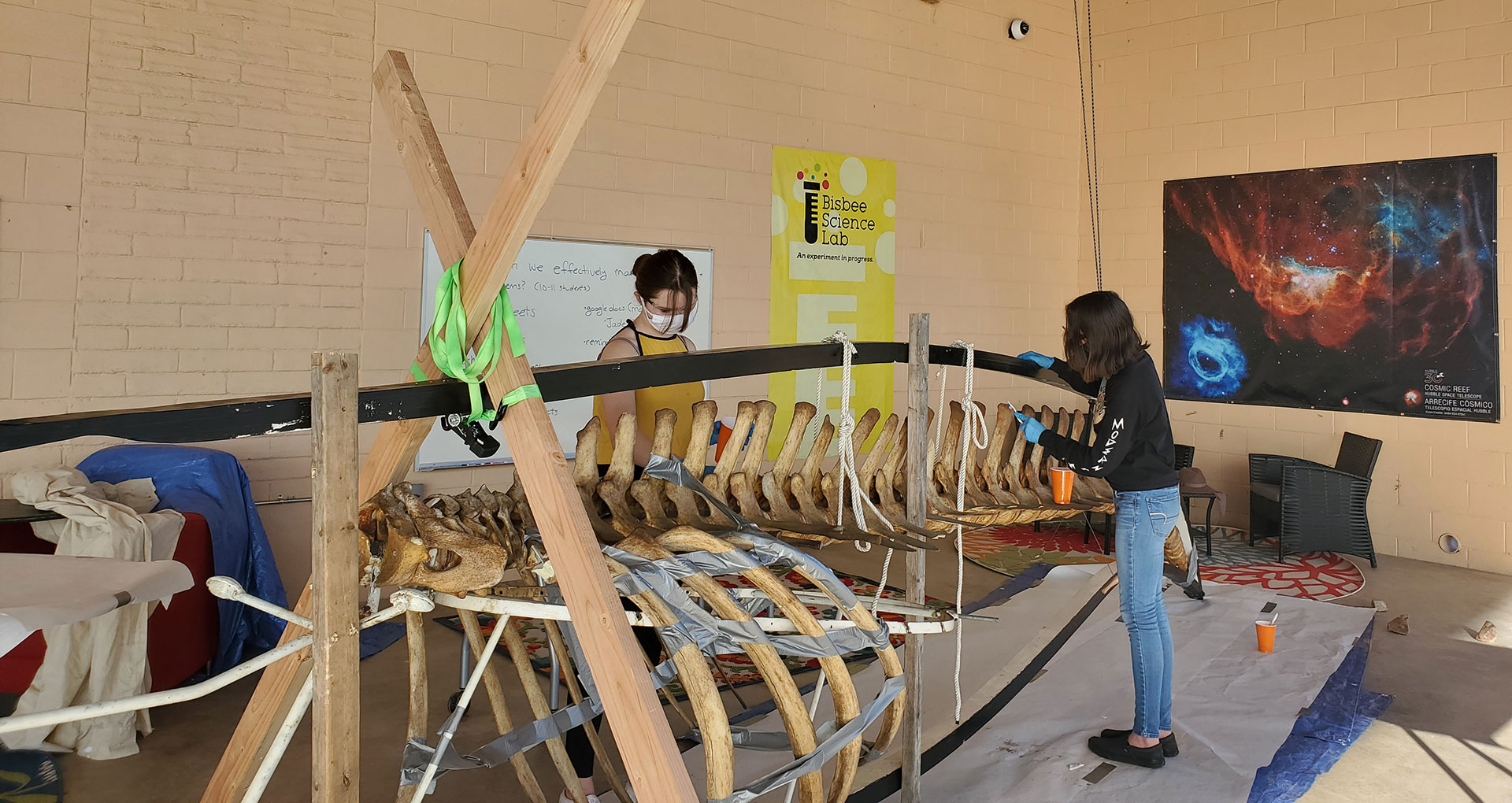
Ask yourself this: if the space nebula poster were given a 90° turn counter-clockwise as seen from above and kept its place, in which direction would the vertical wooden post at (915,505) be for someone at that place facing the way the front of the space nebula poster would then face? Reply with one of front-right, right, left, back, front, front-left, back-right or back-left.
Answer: front-right

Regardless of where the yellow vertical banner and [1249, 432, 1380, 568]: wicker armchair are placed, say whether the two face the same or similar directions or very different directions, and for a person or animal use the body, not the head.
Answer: very different directions

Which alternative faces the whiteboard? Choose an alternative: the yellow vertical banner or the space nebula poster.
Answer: the space nebula poster

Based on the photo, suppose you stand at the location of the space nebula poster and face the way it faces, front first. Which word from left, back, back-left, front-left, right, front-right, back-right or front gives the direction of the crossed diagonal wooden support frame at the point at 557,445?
front-left

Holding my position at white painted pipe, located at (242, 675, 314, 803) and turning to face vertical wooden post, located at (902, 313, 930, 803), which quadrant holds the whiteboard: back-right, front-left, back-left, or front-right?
front-left

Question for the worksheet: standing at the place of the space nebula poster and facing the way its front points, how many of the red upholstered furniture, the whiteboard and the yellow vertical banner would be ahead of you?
3

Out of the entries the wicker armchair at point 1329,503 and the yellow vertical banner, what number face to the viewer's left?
1

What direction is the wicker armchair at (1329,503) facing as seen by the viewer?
to the viewer's left

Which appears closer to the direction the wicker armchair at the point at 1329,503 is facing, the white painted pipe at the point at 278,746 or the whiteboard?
the whiteboard

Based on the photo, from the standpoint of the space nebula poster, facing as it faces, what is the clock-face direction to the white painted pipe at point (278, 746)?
The white painted pipe is roughly at 11 o'clock from the space nebula poster.

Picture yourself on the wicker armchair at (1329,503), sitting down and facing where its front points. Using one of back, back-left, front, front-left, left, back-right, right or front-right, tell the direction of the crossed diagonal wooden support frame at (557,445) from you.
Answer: left

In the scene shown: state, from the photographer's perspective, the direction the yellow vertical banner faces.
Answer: facing the viewer and to the right of the viewer

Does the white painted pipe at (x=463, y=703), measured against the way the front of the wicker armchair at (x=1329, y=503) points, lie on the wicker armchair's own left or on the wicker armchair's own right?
on the wicker armchair's own left

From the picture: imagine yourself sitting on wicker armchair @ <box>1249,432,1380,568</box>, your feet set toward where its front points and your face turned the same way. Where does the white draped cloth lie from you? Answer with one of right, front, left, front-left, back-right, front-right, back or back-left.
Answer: front-left
